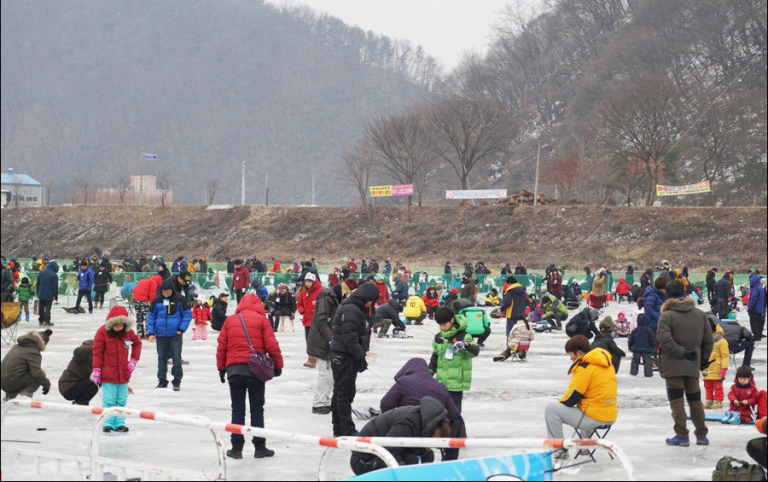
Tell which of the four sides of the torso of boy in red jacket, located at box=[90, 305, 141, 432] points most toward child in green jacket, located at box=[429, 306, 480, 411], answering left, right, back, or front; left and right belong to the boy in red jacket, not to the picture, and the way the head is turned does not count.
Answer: left

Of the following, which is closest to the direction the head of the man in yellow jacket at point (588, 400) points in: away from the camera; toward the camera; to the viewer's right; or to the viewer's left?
to the viewer's left

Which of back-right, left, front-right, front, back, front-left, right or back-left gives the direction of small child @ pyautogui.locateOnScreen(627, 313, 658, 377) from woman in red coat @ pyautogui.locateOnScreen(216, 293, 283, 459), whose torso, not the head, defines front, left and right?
front-right

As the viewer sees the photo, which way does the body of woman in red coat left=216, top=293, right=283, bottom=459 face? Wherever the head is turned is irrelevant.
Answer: away from the camera

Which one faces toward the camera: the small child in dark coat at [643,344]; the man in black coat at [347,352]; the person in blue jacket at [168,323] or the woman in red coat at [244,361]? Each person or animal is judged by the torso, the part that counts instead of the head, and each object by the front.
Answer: the person in blue jacket

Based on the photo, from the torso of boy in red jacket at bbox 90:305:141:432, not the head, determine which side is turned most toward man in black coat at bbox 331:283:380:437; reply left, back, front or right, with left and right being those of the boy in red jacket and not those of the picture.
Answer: left

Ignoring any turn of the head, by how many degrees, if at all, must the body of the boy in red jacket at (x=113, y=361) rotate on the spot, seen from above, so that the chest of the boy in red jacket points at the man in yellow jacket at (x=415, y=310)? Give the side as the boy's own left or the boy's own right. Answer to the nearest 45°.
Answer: approximately 135° to the boy's own left

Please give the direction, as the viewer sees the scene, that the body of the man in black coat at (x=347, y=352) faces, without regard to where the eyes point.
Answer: to the viewer's right

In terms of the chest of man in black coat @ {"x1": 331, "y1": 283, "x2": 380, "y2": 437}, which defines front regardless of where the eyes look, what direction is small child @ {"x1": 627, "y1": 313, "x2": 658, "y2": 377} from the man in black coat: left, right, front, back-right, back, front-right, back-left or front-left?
front-left

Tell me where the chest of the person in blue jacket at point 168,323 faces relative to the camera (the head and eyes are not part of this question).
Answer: toward the camera

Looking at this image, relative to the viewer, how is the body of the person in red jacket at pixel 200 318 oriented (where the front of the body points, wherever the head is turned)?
toward the camera

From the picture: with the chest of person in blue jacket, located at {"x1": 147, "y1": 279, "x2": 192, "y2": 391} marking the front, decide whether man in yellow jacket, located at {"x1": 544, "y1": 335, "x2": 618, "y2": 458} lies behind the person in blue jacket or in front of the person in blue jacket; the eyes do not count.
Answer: in front

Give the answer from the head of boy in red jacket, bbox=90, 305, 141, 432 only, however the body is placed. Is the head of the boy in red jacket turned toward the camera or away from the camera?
toward the camera

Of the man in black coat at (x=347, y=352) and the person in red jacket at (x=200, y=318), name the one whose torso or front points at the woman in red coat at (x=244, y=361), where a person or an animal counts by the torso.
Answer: the person in red jacket

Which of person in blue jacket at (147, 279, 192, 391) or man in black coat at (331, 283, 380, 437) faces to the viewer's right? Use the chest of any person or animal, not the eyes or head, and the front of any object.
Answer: the man in black coat

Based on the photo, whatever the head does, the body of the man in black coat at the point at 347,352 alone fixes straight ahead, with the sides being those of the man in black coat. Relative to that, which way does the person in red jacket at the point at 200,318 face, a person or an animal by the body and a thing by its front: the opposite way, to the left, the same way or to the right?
to the right

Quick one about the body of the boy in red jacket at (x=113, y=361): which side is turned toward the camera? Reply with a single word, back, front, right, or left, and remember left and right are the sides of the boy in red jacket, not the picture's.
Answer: front

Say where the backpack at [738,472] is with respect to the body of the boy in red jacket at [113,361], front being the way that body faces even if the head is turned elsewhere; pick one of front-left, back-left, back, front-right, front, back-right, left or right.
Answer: front-left
